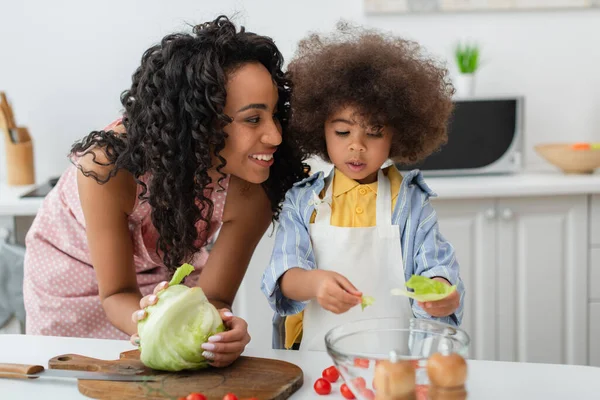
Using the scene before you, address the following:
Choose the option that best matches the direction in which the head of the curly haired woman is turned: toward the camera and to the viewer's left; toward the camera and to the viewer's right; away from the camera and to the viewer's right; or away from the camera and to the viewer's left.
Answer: toward the camera and to the viewer's right

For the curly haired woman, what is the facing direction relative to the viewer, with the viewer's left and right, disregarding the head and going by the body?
facing the viewer and to the right of the viewer

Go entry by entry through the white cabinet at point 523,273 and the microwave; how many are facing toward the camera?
2

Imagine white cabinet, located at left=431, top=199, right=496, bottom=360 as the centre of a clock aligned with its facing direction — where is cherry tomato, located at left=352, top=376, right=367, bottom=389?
The cherry tomato is roughly at 12 o'clock from the white cabinet.

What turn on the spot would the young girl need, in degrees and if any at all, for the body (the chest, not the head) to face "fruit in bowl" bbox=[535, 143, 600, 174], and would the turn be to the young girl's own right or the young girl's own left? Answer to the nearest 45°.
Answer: approximately 135° to the young girl's own left

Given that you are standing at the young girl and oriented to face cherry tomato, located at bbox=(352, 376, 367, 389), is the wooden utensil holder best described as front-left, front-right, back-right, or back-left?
back-right

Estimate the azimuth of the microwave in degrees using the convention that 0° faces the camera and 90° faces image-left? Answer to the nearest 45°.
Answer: approximately 0°
